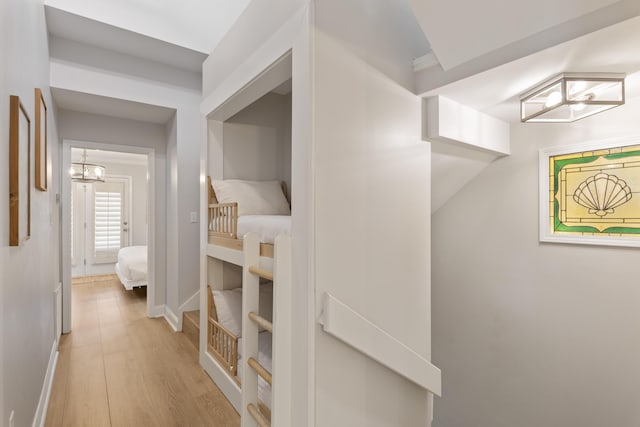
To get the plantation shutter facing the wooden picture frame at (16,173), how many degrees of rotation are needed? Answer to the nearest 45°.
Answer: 0° — it already faces it

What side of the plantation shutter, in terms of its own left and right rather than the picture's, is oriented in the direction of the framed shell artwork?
front

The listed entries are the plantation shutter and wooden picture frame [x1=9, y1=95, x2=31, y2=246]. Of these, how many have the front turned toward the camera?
1

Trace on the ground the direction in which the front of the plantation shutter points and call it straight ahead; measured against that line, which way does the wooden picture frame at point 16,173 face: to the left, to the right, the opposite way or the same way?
to the left

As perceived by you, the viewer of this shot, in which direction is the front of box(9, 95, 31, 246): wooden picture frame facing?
facing to the right of the viewer

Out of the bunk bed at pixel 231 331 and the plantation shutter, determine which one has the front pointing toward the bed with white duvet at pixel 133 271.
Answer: the plantation shutter

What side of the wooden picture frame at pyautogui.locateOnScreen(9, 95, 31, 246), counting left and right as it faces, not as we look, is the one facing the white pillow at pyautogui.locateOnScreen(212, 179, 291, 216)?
front

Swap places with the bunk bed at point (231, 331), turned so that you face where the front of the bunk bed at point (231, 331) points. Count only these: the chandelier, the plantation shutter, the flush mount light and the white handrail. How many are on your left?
2

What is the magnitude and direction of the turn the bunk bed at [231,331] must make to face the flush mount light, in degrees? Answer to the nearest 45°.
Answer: approximately 90° to its left

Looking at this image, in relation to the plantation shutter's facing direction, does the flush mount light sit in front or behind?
in front

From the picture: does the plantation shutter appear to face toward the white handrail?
yes
